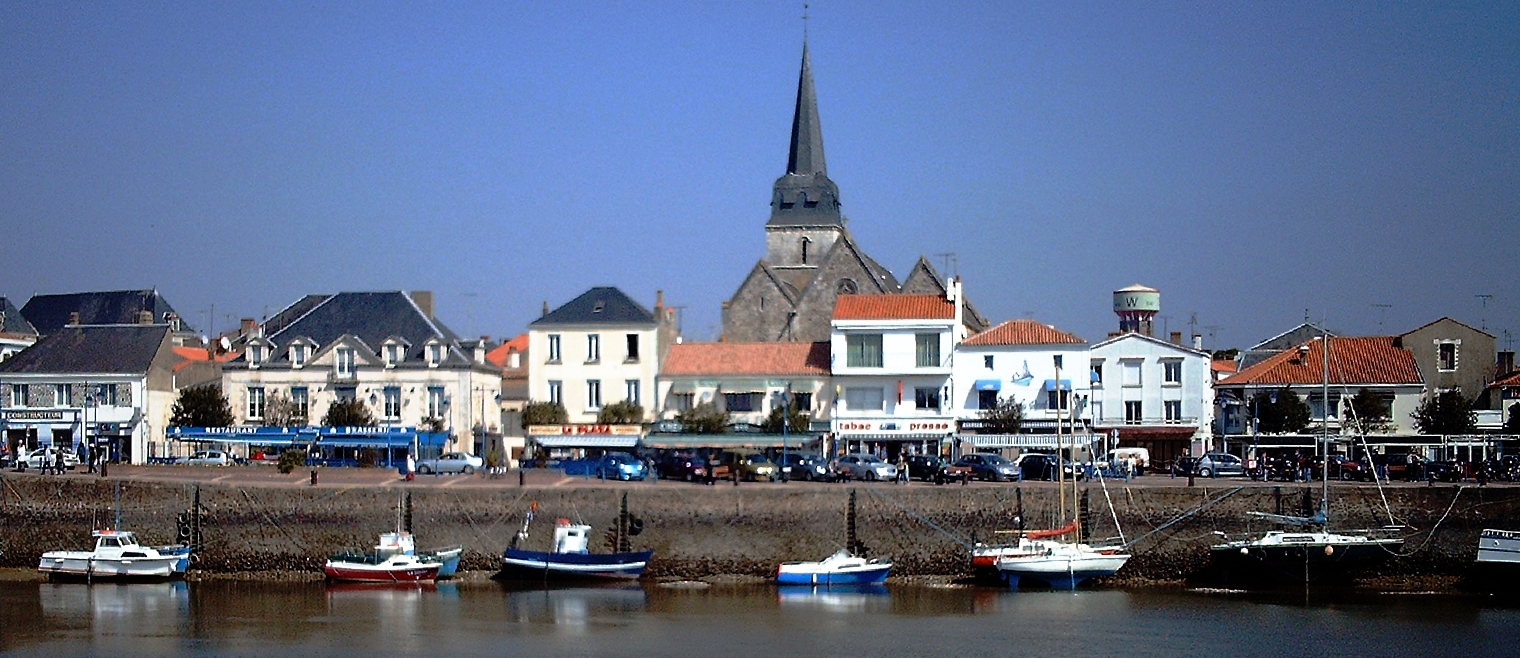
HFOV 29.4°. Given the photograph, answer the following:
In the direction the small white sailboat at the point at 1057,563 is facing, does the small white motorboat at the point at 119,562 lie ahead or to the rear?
to the rear

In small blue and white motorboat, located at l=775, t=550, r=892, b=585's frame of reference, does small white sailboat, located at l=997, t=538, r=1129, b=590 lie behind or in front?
in front

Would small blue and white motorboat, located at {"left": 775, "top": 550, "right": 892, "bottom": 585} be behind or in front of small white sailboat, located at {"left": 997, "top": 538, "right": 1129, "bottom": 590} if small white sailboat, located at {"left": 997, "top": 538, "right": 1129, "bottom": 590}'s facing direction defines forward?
behind

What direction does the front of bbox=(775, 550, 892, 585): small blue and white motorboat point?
to the viewer's right

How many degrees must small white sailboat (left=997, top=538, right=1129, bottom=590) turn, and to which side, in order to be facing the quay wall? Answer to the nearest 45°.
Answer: approximately 135° to its left

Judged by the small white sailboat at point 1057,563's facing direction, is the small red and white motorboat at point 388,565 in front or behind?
behind

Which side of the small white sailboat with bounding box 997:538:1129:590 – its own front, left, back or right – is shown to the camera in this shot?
right
